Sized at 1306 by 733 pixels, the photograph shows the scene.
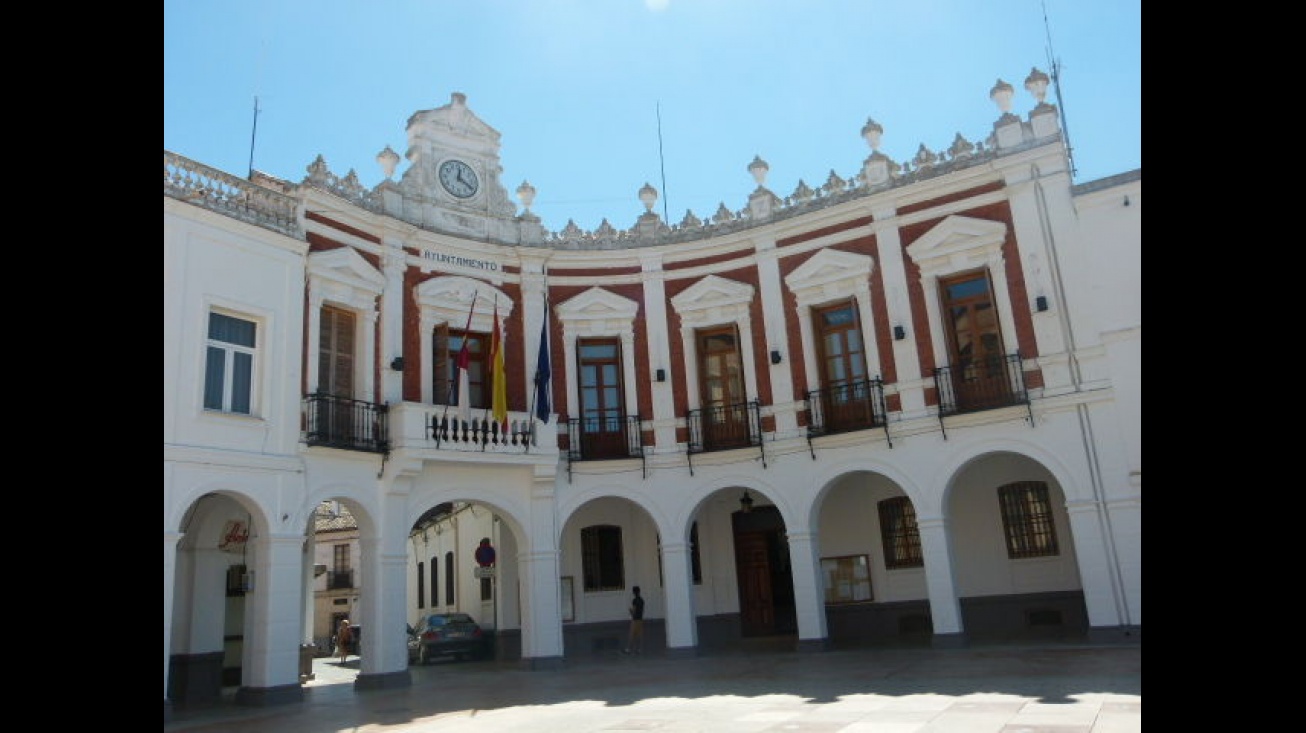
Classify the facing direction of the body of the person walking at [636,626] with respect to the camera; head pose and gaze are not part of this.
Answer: to the viewer's left

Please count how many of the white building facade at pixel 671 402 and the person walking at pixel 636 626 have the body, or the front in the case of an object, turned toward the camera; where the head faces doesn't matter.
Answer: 1

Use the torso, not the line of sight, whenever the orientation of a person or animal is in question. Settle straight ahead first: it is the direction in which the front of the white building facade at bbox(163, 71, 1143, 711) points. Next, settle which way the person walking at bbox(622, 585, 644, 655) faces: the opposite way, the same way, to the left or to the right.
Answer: to the right

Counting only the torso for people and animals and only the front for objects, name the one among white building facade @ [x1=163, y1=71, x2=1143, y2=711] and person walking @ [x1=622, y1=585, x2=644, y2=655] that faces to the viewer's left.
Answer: the person walking

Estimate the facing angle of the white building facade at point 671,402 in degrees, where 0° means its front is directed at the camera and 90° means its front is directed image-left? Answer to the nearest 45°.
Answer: approximately 0°
